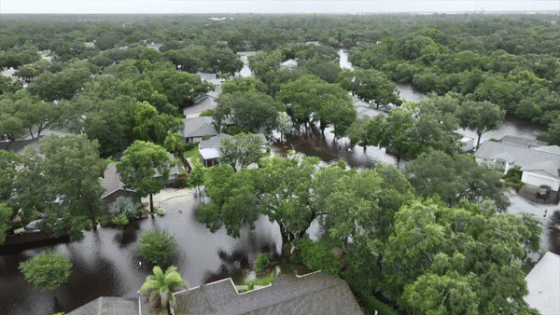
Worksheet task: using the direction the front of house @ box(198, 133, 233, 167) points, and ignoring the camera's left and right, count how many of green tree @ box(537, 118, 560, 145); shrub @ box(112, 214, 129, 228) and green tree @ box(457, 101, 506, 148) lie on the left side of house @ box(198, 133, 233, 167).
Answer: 2

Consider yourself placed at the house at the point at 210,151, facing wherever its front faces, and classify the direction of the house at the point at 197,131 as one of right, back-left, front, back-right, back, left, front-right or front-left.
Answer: back

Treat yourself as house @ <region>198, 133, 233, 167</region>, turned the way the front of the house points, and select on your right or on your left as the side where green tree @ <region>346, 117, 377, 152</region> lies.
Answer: on your left

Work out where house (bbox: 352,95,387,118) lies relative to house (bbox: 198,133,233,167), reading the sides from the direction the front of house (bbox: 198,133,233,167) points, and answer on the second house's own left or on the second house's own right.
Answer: on the second house's own left

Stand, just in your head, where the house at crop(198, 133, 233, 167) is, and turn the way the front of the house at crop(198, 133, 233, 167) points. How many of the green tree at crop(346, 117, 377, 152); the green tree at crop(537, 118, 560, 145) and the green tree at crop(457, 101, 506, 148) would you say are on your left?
3

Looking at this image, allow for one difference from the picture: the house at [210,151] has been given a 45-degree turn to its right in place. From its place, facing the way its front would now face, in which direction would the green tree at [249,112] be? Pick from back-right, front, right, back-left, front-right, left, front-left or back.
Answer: back

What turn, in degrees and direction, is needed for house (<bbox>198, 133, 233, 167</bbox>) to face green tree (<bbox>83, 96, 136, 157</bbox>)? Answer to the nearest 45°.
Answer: approximately 135° to its right

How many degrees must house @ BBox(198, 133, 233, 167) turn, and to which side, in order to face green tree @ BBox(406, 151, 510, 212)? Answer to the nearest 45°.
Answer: approximately 45° to its left

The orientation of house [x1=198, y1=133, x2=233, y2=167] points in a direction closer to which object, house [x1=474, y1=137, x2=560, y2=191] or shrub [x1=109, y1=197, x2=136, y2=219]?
the shrub

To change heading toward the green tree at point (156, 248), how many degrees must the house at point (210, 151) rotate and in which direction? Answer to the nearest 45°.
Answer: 0° — it already faces it

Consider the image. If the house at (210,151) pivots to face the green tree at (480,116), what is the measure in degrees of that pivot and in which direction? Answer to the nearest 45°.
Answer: approximately 90° to its left

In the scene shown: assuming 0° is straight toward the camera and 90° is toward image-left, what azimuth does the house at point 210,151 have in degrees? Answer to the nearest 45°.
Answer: approximately 0°
